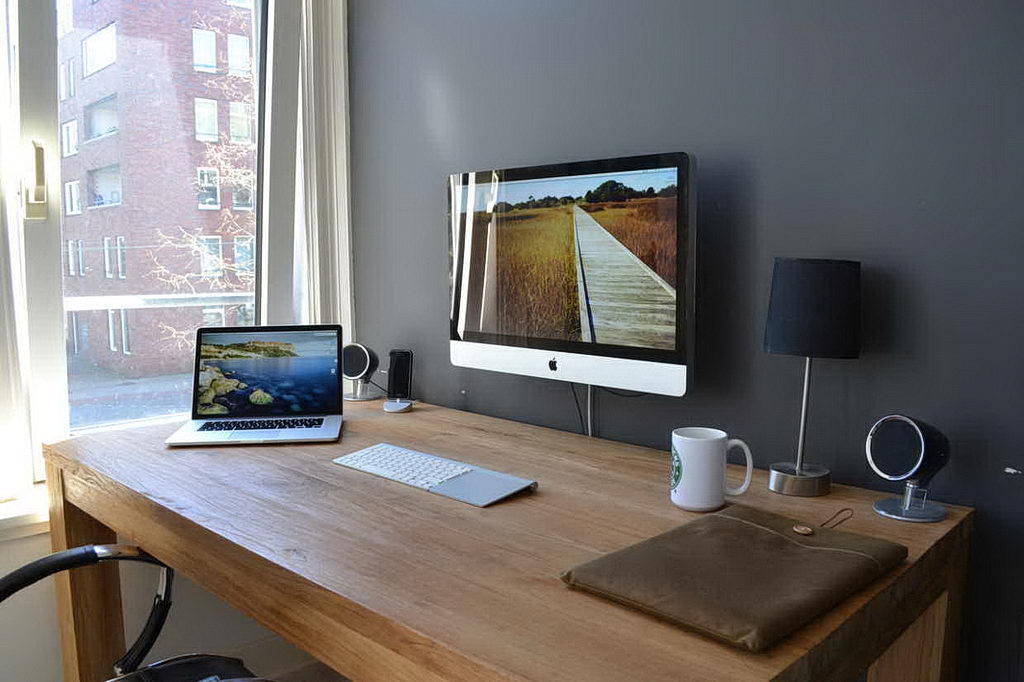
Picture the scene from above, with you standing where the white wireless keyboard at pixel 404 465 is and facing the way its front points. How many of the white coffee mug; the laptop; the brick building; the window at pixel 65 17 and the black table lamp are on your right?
3

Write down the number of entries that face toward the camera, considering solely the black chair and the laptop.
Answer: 1

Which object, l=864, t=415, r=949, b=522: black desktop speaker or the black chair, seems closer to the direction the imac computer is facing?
the black chair

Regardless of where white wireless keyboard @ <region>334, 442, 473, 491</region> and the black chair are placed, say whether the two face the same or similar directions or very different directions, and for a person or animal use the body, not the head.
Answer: very different directions

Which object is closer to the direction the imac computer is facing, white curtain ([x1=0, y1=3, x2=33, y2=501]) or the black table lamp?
the white curtain

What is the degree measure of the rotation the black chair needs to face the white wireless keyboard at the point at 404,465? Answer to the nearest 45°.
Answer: approximately 45° to its right

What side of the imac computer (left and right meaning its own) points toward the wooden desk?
front

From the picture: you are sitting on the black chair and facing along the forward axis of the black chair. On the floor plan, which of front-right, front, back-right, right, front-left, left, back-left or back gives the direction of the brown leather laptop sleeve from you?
right

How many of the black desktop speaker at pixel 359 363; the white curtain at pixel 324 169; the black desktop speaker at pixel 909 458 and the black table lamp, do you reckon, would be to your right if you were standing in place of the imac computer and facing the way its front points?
2

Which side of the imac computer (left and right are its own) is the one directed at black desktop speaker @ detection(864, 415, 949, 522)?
left

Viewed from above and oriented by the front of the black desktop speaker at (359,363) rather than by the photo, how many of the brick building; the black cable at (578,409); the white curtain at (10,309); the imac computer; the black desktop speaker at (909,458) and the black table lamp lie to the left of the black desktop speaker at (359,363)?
4

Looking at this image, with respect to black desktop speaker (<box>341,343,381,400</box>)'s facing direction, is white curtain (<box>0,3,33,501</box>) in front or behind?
in front

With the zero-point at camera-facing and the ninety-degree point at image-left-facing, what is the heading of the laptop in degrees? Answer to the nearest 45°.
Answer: approximately 0°

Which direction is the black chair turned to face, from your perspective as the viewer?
facing away from the viewer and to the right of the viewer

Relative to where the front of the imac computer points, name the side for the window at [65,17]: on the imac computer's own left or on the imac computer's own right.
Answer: on the imac computer's own right

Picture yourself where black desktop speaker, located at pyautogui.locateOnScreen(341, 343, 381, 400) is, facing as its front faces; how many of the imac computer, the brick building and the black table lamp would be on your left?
2
